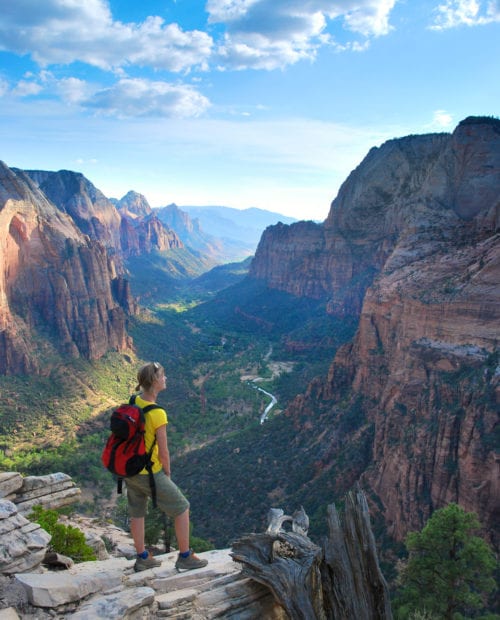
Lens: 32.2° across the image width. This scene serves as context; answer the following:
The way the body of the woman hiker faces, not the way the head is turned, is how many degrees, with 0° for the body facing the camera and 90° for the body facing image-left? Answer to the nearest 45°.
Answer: approximately 270°

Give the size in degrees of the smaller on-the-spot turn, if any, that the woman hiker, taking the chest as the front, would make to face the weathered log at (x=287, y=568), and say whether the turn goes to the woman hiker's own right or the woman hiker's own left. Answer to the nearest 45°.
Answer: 0° — they already face it

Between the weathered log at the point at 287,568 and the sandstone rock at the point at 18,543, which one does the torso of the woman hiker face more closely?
the weathered log

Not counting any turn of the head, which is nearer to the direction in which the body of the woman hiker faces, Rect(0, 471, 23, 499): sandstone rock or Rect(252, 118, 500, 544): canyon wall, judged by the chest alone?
the canyon wall

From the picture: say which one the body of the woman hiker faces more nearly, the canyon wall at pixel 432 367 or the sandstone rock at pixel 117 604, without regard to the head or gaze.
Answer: the canyon wall

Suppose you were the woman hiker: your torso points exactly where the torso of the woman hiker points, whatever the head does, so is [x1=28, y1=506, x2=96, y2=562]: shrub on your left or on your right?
on your left
